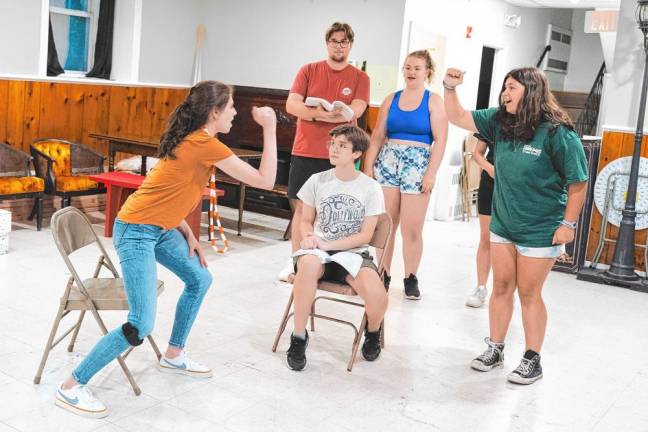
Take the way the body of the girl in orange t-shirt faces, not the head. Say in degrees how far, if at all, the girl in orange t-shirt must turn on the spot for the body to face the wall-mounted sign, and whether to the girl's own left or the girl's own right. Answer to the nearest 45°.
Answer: approximately 45° to the girl's own left

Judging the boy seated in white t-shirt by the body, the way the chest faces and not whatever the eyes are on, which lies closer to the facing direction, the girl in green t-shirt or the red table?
the girl in green t-shirt

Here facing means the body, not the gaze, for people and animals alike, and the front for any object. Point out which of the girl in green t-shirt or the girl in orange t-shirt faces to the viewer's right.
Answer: the girl in orange t-shirt

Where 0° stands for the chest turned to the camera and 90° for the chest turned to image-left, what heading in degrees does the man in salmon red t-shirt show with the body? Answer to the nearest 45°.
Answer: approximately 0°

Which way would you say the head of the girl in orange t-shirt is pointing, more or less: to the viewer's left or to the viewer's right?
to the viewer's right

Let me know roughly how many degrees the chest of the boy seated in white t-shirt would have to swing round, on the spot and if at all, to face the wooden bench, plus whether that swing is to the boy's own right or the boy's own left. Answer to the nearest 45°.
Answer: approximately 180°

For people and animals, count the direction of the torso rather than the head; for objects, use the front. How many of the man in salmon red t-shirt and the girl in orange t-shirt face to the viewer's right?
1

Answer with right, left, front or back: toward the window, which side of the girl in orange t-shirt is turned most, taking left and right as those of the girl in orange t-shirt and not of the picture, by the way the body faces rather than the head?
left

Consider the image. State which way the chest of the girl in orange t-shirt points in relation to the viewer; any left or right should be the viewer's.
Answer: facing to the right of the viewer
